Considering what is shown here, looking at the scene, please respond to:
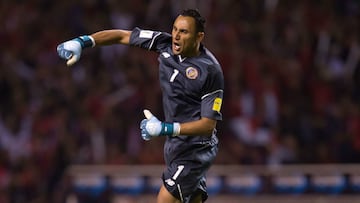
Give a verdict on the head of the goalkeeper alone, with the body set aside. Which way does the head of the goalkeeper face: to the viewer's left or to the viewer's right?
to the viewer's left

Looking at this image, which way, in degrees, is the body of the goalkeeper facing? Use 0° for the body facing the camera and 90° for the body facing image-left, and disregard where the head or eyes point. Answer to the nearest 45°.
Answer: approximately 45°
